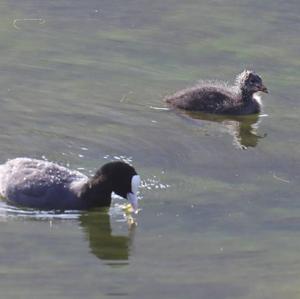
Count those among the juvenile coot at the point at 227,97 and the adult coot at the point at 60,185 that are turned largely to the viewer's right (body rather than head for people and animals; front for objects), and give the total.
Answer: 2

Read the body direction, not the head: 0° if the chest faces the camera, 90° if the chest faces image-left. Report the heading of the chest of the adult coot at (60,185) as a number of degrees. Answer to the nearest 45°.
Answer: approximately 270°

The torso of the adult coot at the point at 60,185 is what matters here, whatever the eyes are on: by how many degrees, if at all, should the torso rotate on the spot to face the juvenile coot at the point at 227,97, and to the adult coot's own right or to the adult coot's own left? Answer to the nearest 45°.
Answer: approximately 45° to the adult coot's own left

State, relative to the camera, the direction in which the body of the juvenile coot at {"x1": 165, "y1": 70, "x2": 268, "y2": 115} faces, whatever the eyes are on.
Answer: to the viewer's right
